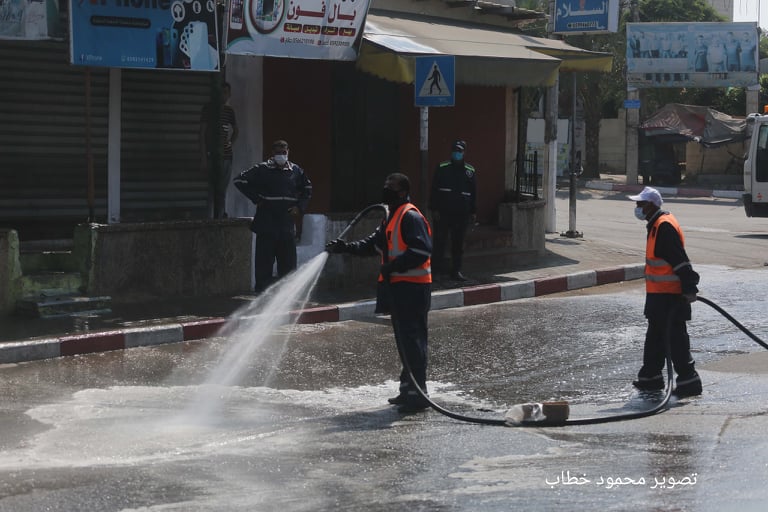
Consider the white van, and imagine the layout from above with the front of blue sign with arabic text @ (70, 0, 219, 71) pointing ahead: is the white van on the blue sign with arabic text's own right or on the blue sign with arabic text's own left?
on the blue sign with arabic text's own left

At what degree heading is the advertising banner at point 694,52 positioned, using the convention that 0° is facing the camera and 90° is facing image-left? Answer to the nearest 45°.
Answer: approximately 0°

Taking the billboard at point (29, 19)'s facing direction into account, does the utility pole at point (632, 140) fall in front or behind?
behind

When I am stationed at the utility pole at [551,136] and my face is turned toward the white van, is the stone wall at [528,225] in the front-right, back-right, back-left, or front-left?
back-right

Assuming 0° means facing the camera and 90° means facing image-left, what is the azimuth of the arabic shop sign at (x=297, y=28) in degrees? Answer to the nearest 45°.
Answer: approximately 0°

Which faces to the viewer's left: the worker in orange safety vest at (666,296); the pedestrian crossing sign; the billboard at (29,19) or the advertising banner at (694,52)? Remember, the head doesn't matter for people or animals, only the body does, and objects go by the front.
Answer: the worker in orange safety vest
